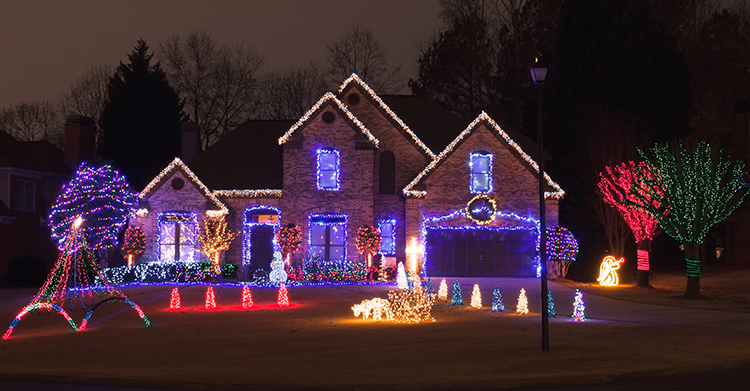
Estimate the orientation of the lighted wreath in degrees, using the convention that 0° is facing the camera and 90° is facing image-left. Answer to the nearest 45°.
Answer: approximately 0°

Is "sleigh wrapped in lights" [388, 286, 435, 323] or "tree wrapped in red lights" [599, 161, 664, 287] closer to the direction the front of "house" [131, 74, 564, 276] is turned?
the sleigh wrapped in lights

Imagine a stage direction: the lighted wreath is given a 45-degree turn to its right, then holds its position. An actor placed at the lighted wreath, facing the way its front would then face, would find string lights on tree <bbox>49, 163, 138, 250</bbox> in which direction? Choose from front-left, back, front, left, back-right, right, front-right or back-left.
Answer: front-right

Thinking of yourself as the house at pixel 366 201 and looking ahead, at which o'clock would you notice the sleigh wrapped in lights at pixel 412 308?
The sleigh wrapped in lights is roughly at 12 o'clock from the house.

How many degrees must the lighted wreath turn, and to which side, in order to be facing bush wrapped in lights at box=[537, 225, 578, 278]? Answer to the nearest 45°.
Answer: approximately 90° to its left

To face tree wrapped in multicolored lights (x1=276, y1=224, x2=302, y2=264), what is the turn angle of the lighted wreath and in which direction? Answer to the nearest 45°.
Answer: approximately 90° to its right

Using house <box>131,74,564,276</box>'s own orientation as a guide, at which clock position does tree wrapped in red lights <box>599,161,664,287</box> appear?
The tree wrapped in red lights is roughly at 10 o'clock from the house.

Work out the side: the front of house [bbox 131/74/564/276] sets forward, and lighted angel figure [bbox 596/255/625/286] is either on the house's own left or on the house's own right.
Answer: on the house's own left

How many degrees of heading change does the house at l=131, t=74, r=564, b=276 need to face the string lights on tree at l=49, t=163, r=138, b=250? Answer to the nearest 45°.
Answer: approximately 90° to its right

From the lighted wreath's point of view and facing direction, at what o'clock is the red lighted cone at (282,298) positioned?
The red lighted cone is roughly at 1 o'clock from the lighted wreath.

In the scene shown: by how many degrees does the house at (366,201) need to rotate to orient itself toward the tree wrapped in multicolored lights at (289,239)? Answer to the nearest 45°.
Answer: approximately 90° to its right

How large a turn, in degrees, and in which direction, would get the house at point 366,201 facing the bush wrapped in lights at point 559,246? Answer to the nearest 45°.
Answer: approximately 90° to its left

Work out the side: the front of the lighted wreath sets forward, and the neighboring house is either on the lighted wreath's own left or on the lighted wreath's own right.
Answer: on the lighted wreath's own right
